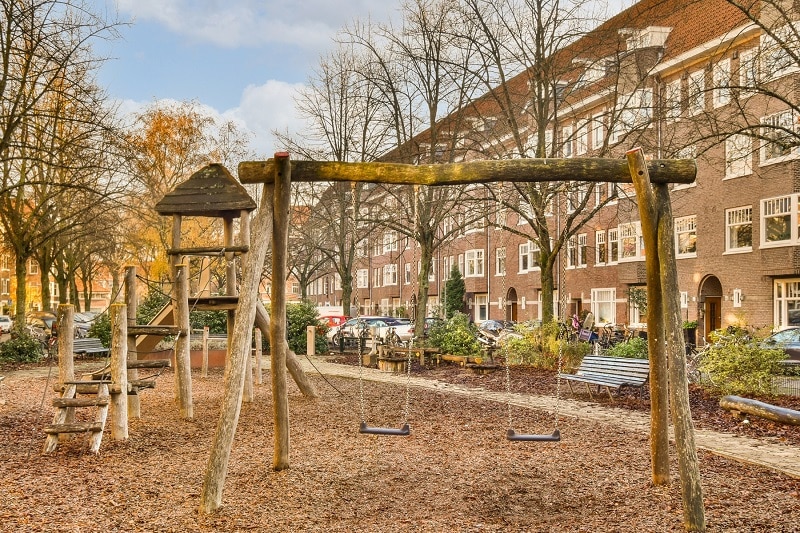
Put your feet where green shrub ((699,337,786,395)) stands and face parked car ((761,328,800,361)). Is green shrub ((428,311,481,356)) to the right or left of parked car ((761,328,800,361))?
left

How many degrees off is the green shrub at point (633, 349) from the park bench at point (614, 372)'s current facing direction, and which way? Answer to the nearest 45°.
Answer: approximately 135° to its right

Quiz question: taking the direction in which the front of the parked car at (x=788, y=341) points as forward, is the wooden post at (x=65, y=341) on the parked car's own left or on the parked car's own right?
on the parked car's own left

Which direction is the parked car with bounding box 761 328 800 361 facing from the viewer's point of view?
to the viewer's left

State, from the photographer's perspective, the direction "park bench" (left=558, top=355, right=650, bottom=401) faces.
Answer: facing the viewer and to the left of the viewer

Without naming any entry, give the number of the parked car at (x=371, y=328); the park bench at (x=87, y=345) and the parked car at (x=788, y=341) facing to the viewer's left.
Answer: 2

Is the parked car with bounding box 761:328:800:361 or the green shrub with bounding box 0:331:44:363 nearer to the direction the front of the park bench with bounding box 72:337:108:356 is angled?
the parked car

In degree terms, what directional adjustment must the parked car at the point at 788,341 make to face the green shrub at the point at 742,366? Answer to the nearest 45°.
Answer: approximately 90° to its left

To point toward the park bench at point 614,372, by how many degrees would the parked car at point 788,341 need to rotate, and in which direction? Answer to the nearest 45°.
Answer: approximately 90° to its left

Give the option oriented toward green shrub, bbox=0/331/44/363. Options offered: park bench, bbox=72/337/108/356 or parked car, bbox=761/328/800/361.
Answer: the parked car

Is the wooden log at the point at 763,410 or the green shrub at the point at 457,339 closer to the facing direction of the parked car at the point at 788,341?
the green shrub

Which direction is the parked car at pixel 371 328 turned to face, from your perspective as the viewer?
facing to the left of the viewer

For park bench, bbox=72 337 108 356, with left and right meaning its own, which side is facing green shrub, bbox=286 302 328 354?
left

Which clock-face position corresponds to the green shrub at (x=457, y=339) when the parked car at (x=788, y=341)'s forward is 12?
The green shrub is roughly at 12 o'clock from the parked car.
